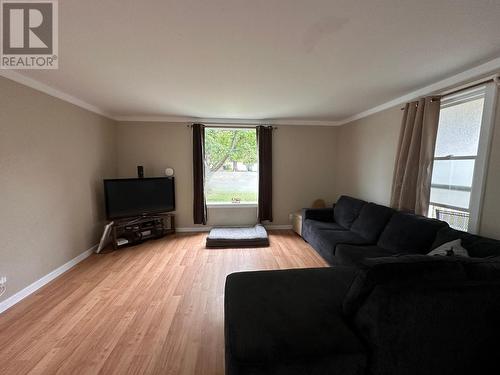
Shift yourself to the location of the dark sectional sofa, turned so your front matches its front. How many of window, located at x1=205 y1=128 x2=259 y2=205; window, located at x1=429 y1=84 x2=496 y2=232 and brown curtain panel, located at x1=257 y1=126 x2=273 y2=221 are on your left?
0

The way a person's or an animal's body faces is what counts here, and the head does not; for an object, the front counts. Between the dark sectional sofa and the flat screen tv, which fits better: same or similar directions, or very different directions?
very different directions

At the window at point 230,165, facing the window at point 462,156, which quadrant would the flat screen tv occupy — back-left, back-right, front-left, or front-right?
back-right

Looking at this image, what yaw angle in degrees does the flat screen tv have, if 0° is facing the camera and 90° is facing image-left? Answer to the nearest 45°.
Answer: approximately 315°

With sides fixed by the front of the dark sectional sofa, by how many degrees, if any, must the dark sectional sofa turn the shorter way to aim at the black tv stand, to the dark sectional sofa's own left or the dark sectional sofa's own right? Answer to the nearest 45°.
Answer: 0° — it already faces it

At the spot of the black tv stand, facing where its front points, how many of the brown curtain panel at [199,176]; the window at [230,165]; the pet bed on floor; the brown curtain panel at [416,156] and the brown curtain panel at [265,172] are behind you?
0

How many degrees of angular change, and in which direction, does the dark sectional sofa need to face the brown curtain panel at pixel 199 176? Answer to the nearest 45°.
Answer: approximately 45° to its right

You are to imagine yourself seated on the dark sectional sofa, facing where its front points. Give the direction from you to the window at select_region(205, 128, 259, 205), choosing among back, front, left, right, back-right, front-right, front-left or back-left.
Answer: front-right

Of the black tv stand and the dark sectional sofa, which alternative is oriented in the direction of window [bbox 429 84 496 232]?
the black tv stand

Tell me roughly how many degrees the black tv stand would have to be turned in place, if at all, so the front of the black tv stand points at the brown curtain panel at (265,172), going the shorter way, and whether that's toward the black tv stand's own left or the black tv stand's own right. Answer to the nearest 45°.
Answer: approximately 45° to the black tv stand's own left

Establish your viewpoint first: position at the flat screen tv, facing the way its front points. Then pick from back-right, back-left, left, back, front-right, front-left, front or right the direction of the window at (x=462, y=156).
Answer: front

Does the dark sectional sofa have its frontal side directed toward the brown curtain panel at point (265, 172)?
no

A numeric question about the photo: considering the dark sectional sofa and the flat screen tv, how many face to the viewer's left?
1

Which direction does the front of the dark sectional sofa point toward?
to the viewer's left

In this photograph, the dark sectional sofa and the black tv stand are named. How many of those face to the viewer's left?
1

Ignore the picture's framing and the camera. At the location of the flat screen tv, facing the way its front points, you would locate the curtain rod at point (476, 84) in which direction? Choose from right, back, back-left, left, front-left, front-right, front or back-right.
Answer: front

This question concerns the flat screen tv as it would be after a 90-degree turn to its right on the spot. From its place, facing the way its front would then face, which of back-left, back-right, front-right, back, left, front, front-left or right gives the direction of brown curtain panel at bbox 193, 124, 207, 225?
back-left

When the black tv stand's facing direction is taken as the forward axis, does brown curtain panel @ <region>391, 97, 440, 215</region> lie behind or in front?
in front

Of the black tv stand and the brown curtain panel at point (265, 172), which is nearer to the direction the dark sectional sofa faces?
the black tv stand

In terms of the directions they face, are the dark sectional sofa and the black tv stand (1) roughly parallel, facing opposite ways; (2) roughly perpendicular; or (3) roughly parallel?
roughly parallel, facing opposite ways

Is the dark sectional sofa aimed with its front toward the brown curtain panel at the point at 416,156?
no

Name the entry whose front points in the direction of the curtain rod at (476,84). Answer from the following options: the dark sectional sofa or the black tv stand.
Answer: the black tv stand
